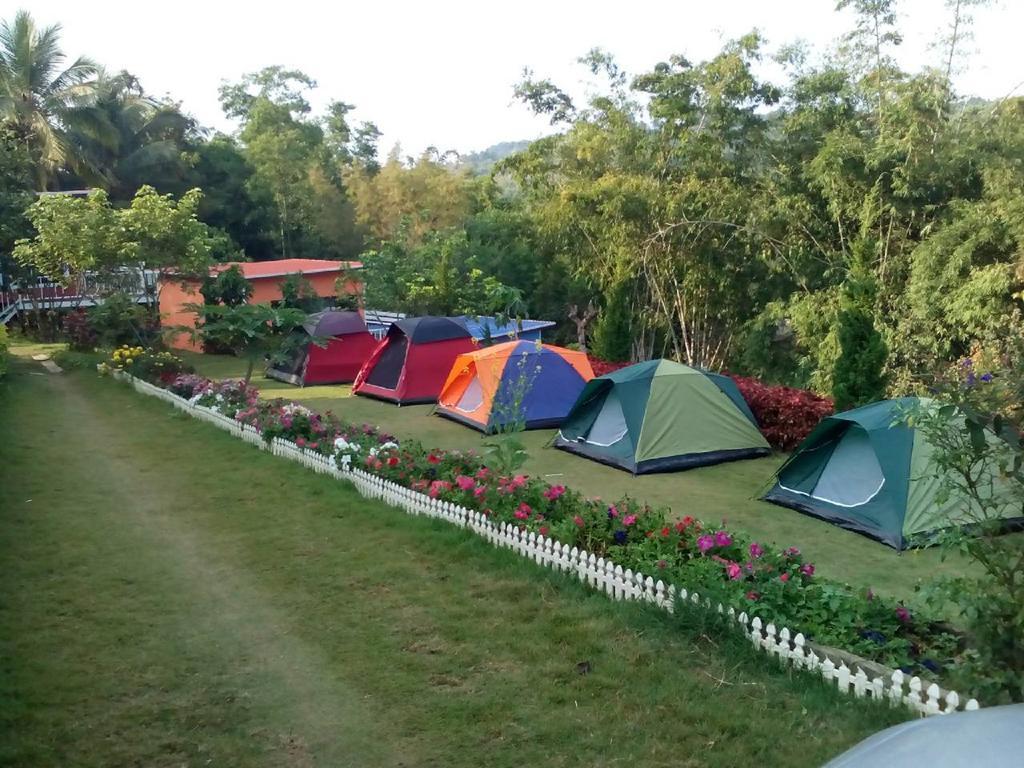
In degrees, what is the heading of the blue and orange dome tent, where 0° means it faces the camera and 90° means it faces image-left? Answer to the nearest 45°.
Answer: approximately 45°

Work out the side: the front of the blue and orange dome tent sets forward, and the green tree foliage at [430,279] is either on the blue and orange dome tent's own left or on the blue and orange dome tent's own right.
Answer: on the blue and orange dome tent's own right

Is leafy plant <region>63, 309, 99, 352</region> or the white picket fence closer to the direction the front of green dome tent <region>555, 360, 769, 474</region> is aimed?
the white picket fence

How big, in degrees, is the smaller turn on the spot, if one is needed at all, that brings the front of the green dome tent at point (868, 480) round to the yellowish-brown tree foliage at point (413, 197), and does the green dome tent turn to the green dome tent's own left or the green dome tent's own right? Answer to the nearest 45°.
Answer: approximately 90° to the green dome tent's own right

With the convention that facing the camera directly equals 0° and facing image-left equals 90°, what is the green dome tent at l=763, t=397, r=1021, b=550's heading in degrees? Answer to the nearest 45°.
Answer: approximately 45°

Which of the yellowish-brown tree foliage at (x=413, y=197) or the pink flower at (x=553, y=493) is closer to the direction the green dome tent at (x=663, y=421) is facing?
the pink flower

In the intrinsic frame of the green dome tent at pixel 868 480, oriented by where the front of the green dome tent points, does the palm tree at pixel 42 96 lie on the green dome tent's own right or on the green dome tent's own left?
on the green dome tent's own right

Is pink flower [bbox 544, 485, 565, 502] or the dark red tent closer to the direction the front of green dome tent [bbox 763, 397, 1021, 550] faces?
the pink flower
